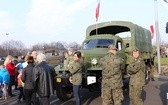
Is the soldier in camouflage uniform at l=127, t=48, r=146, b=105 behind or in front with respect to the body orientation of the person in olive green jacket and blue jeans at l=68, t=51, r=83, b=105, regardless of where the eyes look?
behind

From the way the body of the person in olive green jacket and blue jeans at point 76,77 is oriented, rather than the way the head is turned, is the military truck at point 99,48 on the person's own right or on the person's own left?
on the person's own right

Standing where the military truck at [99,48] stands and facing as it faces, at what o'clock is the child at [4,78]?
The child is roughly at 1 o'clock from the military truck.

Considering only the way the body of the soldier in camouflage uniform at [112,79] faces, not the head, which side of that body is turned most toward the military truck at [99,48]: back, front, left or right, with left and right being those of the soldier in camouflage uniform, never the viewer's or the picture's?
front

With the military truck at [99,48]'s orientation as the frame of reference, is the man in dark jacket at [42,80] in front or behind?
in front

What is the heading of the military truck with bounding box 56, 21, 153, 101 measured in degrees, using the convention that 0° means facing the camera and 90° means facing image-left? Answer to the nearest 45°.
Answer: approximately 45°

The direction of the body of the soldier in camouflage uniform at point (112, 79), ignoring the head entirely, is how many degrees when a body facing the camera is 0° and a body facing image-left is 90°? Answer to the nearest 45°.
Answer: approximately 180°

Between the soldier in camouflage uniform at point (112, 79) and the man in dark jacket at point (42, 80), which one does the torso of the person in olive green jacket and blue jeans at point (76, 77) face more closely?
the man in dark jacket

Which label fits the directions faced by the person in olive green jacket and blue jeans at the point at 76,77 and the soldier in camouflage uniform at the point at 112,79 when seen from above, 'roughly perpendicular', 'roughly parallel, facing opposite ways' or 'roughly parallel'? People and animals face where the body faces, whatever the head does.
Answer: roughly perpendicular

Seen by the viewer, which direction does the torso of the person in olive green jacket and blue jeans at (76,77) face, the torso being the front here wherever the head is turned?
to the viewer's left
